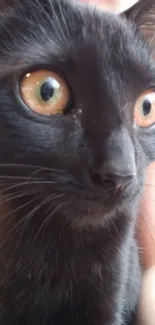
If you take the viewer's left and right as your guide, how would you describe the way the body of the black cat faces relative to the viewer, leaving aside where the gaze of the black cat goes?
facing the viewer and to the right of the viewer
